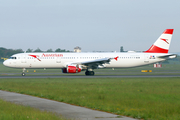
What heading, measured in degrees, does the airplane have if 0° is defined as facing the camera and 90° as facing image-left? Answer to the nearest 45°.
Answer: approximately 90°
